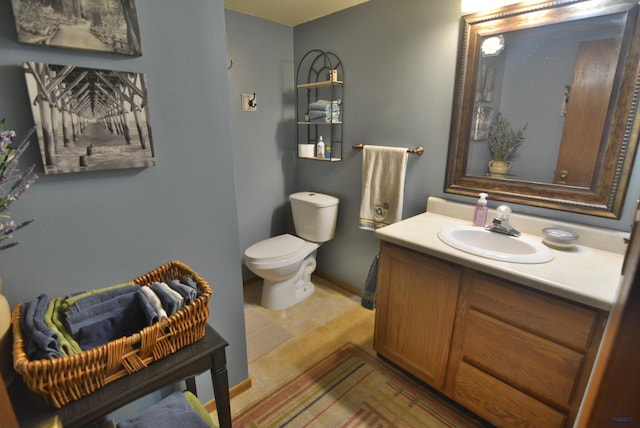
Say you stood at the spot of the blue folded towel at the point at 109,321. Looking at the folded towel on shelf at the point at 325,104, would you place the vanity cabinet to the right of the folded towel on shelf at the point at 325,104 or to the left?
right

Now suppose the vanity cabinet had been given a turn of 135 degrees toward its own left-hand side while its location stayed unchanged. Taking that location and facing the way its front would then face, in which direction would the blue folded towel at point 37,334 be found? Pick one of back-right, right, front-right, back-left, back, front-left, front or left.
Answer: back-right

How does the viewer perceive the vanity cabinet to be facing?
facing the viewer and to the left of the viewer

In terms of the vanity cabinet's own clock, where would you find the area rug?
The area rug is roughly at 1 o'clock from the vanity cabinet.

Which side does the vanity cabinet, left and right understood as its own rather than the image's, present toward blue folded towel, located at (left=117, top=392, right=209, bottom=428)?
front

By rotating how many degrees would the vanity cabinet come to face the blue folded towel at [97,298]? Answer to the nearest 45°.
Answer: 0° — it already faces it

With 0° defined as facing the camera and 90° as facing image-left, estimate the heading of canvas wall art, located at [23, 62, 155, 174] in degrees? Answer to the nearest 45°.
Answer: approximately 315°

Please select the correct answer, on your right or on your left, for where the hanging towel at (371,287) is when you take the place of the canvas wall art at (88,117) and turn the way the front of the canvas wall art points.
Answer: on your left

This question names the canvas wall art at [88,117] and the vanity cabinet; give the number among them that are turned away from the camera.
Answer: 0
